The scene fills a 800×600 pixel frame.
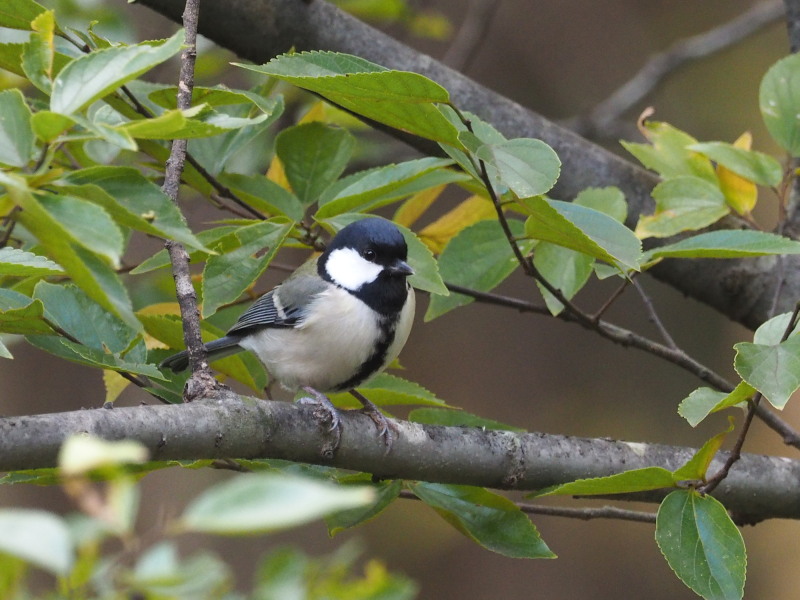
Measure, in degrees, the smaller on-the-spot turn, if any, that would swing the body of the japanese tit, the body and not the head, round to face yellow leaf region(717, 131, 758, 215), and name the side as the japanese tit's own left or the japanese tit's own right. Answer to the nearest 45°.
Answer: approximately 45° to the japanese tit's own left

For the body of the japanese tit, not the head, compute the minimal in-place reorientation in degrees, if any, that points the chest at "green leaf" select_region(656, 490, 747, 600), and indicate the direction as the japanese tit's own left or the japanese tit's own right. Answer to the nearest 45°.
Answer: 0° — it already faces it

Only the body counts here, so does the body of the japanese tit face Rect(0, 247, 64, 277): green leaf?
no

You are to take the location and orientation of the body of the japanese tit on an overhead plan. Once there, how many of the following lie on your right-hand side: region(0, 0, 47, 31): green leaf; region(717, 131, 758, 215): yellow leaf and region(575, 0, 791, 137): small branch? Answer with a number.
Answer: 1

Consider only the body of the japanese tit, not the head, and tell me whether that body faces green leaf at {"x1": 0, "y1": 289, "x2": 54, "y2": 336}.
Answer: no

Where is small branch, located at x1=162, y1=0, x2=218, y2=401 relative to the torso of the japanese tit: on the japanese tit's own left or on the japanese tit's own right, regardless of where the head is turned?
on the japanese tit's own right

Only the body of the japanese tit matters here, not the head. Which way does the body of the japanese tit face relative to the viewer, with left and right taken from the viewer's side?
facing the viewer and to the right of the viewer

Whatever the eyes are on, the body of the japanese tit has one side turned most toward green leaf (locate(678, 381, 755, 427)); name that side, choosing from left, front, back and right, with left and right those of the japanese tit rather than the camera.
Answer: front

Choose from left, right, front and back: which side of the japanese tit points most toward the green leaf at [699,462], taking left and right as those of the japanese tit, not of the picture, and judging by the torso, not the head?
front

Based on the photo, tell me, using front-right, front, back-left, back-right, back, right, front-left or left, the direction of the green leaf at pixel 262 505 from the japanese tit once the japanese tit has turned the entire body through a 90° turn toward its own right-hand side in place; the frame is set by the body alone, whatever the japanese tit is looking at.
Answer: front-left
